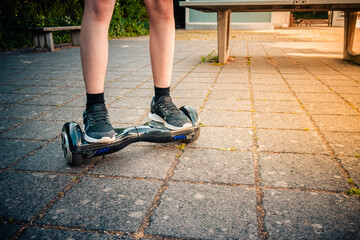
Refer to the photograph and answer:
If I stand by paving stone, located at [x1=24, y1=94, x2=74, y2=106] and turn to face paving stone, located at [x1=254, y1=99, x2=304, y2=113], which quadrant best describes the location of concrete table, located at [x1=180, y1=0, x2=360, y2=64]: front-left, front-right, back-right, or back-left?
front-left

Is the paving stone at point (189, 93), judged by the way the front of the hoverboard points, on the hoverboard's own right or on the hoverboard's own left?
on the hoverboard's own left

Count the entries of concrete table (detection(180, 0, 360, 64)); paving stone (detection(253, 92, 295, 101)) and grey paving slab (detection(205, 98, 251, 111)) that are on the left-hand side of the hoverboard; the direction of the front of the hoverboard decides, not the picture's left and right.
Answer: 3

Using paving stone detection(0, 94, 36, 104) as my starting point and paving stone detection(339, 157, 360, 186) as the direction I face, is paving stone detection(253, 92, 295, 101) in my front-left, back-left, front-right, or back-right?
front-left

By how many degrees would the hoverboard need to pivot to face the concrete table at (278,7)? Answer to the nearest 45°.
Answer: approximately 90° to its left

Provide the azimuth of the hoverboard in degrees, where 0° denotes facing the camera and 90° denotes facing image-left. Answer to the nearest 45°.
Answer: approximately 315°

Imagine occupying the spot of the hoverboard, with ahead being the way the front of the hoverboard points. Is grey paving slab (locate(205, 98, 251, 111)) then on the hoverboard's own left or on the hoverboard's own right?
on the hoverboard's own left

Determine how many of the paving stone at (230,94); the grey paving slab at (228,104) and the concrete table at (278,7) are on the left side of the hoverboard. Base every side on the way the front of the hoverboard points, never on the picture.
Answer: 3

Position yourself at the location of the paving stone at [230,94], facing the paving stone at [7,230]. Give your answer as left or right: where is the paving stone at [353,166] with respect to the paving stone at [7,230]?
left

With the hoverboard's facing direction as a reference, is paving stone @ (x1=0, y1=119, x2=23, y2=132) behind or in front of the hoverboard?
behind

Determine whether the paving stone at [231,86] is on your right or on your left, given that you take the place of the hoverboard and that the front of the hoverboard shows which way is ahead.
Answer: on your left

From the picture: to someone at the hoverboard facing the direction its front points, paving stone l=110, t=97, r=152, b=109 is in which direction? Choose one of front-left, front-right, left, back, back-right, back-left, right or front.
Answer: back-left
